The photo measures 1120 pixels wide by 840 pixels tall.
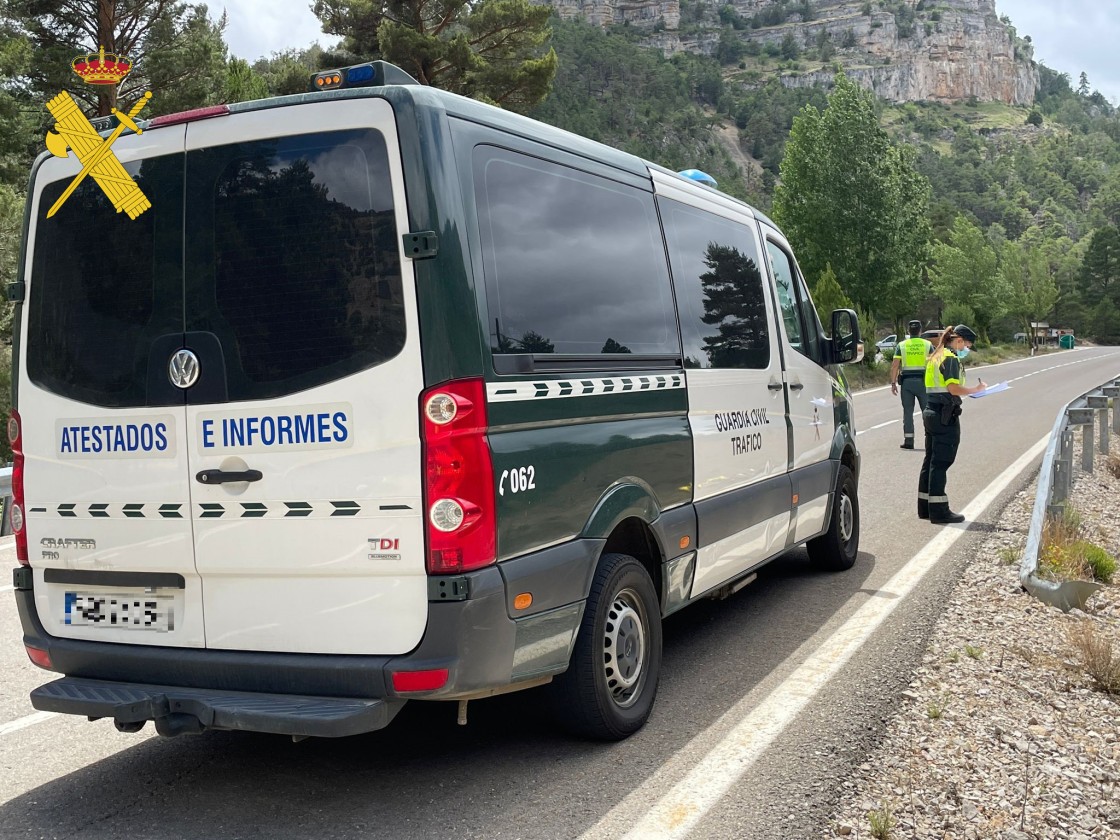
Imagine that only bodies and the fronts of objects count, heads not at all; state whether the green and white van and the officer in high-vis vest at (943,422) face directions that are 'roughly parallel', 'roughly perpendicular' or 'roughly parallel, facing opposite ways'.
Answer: roughly perpendicular

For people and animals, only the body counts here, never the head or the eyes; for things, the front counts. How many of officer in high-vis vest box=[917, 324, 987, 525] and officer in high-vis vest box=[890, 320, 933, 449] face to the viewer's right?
1

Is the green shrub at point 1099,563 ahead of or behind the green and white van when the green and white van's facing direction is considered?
ahead

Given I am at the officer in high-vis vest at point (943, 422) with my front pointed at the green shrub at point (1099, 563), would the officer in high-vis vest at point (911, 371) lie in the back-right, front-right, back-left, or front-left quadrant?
back-left

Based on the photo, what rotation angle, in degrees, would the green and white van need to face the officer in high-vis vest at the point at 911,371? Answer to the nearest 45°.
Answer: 0° — it already faces them

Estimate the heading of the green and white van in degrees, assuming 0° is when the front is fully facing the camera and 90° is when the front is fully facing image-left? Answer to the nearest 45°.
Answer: approximately 225°

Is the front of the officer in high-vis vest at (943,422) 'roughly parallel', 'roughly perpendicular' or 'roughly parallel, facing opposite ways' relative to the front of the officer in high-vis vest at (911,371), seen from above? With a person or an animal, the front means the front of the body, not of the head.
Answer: roughly perpendicular
